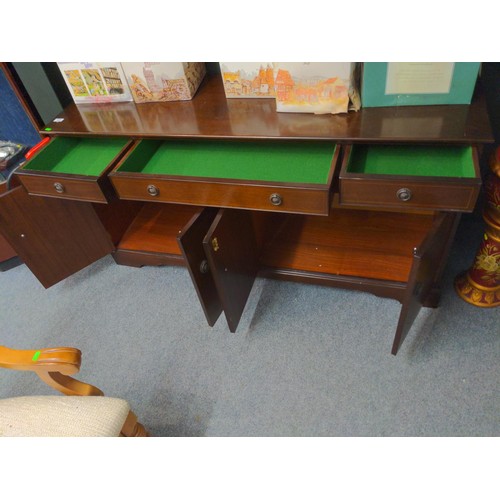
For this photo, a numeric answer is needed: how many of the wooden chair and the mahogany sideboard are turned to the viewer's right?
1

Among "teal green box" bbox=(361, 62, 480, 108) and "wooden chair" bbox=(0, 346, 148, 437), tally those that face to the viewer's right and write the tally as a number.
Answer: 1

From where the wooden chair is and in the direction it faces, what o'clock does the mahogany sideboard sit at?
The mahogany sideboard is roughly at 10 o'clock from the wooden chair.

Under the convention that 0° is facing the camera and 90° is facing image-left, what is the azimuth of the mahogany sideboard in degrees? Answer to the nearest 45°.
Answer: approximately 0°

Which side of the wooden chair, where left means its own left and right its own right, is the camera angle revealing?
right

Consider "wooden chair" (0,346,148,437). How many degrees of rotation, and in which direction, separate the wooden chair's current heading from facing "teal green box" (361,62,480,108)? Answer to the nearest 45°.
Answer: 0° — it already faces it
